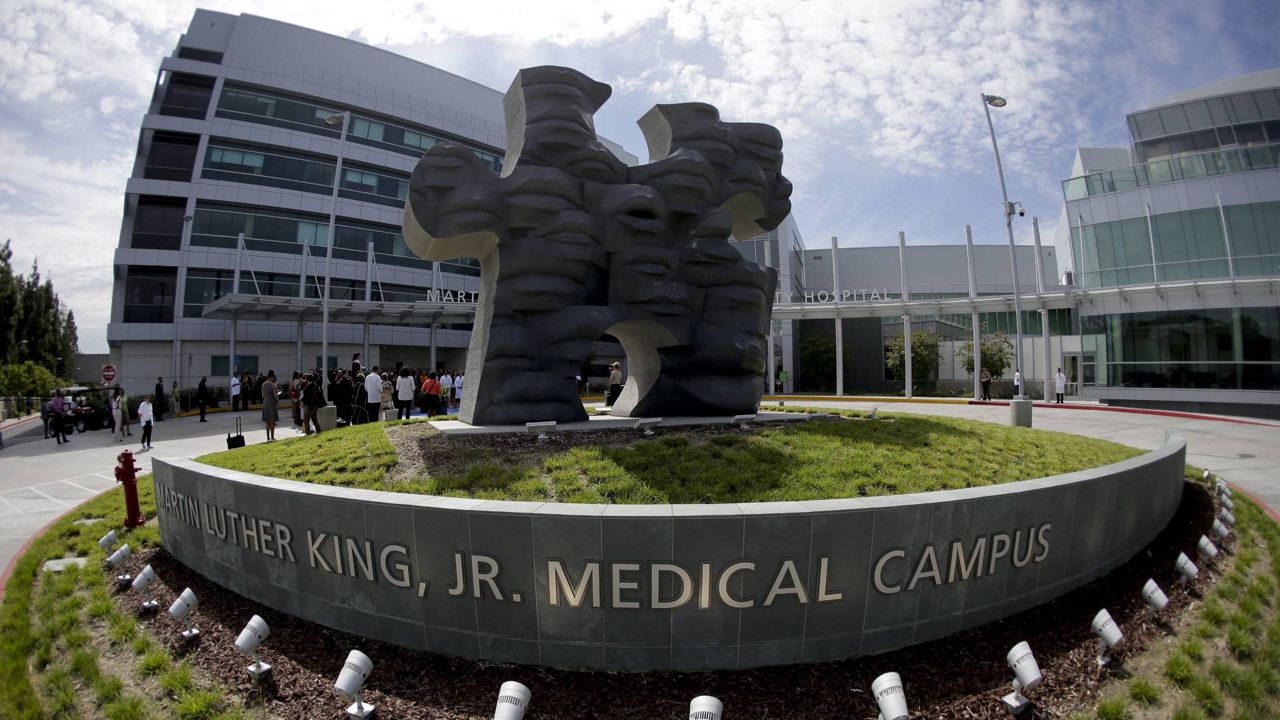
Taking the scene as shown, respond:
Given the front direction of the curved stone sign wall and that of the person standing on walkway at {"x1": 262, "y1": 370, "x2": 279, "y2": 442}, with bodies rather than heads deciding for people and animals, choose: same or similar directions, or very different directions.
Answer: very different directions

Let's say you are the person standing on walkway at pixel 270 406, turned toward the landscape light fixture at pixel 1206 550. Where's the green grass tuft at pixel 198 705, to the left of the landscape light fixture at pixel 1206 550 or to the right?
right

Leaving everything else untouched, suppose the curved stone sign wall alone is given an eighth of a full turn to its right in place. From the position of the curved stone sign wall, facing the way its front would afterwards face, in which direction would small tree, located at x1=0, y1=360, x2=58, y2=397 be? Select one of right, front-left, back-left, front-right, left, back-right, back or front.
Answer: right

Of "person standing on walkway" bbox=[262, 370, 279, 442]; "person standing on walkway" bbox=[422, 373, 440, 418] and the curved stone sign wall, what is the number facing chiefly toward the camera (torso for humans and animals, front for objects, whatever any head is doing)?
1

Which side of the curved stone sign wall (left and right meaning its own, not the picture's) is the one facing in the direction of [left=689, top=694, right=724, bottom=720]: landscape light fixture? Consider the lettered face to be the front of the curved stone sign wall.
front

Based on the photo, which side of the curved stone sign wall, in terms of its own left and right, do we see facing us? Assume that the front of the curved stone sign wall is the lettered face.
front

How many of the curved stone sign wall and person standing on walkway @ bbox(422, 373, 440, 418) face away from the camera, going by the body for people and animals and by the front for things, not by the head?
1

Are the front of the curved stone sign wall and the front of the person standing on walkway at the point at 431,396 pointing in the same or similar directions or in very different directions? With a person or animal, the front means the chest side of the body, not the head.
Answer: very different directions

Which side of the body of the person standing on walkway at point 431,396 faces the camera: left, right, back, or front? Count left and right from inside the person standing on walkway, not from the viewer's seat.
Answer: back

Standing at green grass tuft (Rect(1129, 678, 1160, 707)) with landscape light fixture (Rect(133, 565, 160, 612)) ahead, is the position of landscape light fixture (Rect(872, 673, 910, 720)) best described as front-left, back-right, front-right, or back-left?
front-left
